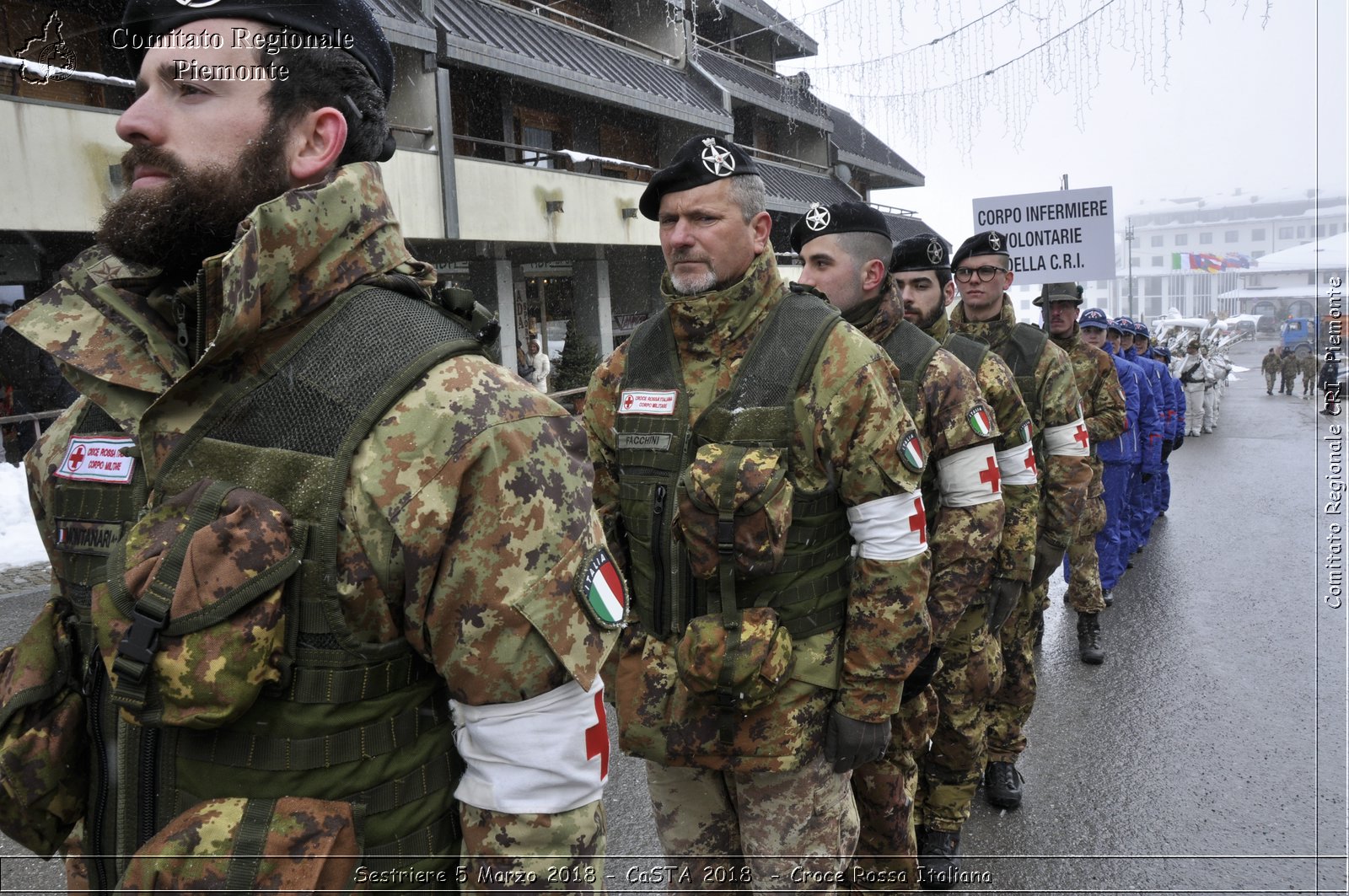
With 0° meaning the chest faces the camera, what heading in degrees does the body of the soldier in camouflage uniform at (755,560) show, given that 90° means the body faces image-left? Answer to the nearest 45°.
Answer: approximately 45°

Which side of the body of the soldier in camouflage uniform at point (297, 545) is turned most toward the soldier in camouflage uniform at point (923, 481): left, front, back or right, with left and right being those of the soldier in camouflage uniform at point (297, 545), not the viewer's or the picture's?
back

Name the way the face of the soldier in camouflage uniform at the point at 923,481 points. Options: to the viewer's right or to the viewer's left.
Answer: to the viewer's left

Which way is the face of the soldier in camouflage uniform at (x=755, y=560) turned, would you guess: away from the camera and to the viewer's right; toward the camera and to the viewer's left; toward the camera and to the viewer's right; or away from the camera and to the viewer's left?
toward the camera and to the viewer's left

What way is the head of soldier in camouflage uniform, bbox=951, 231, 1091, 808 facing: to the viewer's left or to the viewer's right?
to the viewer's left

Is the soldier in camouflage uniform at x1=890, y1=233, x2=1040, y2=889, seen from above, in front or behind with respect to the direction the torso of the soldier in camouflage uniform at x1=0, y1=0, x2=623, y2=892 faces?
behind

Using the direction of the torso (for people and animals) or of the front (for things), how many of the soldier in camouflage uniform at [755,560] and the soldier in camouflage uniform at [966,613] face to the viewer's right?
0

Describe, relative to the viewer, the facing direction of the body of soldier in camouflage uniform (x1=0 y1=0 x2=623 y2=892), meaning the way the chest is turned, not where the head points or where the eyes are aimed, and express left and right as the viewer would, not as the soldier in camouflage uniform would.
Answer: facing the viewer and to the left of the viewer

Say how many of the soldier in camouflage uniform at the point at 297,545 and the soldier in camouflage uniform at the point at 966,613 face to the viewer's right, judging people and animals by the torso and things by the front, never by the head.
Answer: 0

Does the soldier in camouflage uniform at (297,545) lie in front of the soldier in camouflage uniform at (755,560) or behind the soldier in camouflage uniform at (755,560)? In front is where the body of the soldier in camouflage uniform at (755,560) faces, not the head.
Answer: in front

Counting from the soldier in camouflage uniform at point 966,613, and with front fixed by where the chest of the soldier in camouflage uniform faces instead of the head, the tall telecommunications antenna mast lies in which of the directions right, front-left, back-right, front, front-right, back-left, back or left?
back-right

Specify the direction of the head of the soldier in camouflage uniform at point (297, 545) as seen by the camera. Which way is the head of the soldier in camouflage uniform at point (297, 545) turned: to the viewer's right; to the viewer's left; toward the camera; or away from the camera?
to the viewer's left
